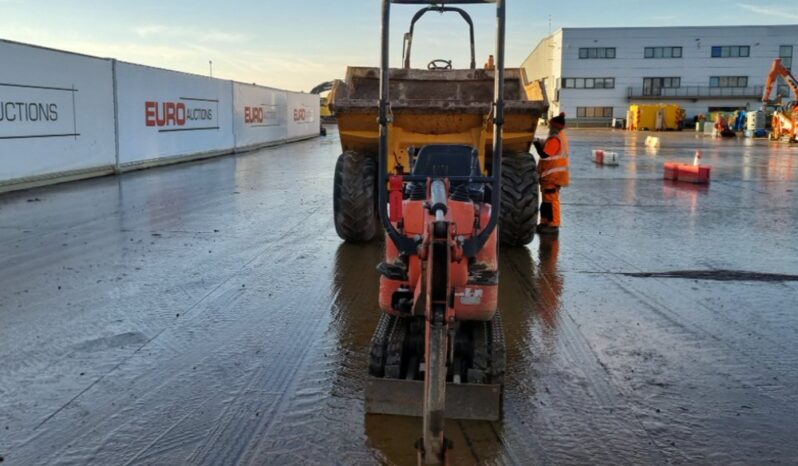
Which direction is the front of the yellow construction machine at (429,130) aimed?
toward the camera

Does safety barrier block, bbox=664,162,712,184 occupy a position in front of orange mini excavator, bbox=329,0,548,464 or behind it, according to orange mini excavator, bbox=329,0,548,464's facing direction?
behind

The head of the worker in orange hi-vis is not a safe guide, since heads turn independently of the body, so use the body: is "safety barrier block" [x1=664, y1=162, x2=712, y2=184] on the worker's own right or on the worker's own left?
on the worker's own right

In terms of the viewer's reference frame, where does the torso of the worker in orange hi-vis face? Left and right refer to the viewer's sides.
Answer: facing to the left of the viewer

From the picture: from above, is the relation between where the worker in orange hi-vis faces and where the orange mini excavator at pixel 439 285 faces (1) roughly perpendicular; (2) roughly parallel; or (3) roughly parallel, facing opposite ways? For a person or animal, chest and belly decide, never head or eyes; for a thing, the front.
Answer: roughly perpendicular

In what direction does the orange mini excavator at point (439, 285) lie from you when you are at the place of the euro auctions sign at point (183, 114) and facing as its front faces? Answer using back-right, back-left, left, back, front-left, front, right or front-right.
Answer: front-right

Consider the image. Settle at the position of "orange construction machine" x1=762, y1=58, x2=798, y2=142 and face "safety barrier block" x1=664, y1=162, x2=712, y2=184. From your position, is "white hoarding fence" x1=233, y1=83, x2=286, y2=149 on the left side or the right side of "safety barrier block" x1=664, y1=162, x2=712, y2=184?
right

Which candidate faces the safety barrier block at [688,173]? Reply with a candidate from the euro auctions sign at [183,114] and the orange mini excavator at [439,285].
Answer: the euro auctions sign

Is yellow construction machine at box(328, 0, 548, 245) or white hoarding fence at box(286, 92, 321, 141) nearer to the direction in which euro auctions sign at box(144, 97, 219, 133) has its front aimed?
the yellow construction machine

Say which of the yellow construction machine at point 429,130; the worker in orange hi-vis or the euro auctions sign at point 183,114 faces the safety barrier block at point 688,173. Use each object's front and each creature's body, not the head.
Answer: the euro auctions sign

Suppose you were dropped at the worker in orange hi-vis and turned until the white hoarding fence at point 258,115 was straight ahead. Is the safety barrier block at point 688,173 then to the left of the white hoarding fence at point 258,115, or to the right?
right

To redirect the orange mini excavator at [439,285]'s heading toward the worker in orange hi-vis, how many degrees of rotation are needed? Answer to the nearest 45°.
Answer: approximately 180°

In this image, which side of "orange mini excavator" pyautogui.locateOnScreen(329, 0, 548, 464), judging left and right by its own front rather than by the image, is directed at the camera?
front

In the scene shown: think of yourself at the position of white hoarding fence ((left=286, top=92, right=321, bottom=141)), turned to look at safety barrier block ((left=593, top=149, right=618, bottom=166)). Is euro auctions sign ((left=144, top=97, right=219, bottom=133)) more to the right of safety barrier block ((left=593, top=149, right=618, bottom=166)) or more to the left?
right
